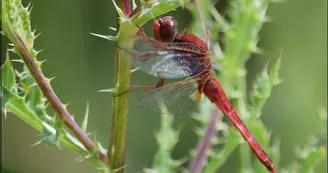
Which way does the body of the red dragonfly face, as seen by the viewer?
to the viewer's left
